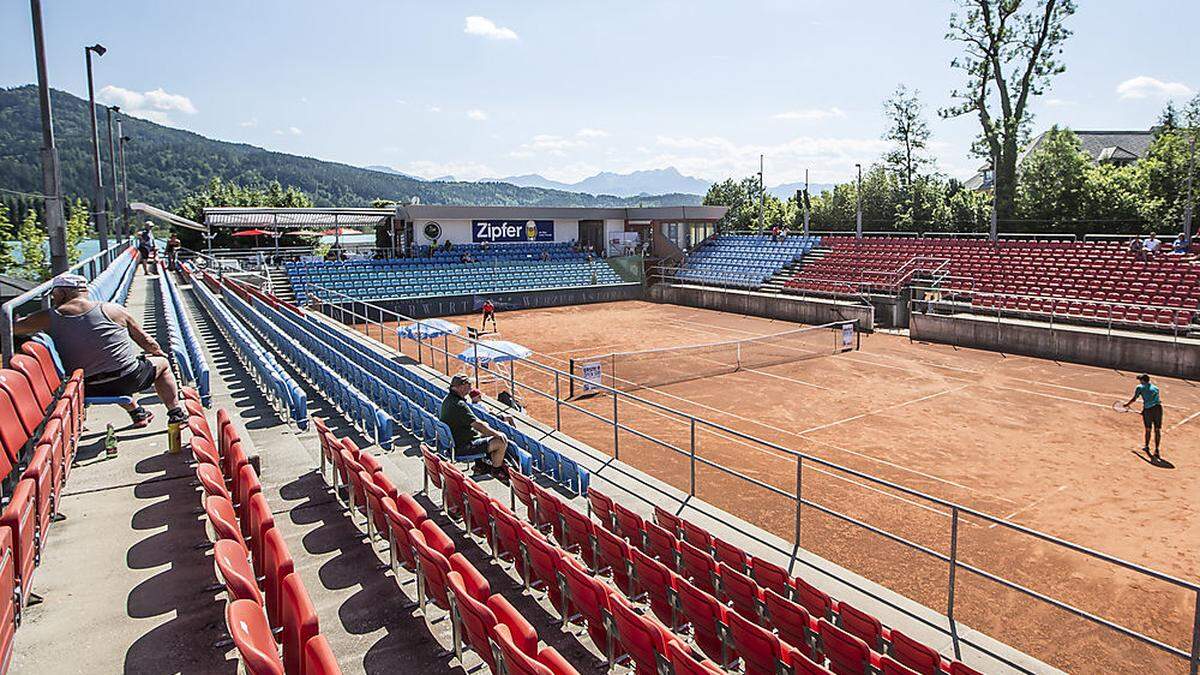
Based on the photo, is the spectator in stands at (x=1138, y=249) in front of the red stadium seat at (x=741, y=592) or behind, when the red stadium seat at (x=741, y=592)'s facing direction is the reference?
in front

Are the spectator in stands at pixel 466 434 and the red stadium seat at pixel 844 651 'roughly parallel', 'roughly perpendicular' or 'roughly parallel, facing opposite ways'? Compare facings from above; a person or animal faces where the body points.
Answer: roughly parallel

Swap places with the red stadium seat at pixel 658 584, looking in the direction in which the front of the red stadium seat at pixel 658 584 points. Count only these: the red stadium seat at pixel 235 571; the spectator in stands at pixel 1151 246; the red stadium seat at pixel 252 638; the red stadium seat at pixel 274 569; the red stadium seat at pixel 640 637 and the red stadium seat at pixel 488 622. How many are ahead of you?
1

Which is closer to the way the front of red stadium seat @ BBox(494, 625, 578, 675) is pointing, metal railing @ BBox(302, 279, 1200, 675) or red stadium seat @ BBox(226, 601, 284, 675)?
the metal railing

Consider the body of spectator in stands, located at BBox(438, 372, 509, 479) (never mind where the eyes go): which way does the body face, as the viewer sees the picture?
to the viewer's right

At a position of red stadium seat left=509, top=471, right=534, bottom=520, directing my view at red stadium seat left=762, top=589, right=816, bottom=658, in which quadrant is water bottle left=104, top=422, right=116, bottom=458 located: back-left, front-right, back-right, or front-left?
back-right

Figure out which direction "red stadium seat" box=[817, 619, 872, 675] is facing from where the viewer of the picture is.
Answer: facing away from the viewer and to the right of the viewer

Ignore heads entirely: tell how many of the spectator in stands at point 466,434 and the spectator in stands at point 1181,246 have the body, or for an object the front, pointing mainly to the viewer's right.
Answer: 1

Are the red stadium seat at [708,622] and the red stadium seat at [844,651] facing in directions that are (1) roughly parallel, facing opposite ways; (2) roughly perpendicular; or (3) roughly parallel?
roughly parallel

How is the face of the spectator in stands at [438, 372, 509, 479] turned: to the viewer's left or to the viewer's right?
to the viewer's right

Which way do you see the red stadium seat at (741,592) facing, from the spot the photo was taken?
facing away from the viewer and to the right of the viewer

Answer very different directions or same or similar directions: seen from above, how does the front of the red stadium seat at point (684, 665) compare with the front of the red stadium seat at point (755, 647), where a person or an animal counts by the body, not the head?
same or similar directions

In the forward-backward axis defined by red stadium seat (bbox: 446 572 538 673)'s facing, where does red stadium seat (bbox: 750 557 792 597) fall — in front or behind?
in front

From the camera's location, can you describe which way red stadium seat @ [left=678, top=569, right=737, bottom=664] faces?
facing away from the viewer and to the right of the viewer

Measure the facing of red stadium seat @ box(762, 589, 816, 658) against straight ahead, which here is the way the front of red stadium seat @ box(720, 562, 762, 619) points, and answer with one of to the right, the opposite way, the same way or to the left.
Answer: the same way

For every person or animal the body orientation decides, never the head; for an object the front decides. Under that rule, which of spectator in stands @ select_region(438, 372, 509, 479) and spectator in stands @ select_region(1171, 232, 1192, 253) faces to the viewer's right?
spectator in stands @ select_region(438, 372, 509, 479)

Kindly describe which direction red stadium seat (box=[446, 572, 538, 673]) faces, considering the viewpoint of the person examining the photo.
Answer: facing away from the viewer and to the right of the viewer

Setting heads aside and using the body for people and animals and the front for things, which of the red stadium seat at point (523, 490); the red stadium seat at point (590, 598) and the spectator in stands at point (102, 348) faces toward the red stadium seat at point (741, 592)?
the red stadium seat at point (590, 598)

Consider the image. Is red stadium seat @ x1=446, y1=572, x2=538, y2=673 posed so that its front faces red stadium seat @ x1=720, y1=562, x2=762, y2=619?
yes

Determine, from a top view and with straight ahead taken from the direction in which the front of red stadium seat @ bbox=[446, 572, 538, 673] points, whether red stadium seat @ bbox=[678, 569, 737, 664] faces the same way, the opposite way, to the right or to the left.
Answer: the same way
